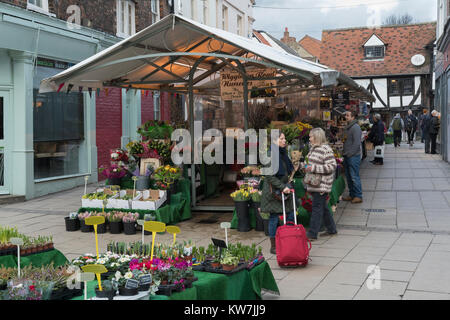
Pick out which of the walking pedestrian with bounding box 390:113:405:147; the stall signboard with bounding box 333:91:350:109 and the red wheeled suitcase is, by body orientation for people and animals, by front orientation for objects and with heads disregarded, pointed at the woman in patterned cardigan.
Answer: the stall signboard

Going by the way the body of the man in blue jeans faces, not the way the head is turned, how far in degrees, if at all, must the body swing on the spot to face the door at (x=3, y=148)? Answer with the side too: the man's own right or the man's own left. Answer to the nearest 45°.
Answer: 0° — they already face it

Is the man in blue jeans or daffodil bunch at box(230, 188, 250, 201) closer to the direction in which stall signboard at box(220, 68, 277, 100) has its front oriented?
the daffodil bunch

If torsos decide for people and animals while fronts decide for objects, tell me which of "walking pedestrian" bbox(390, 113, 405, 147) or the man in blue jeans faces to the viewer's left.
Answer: the man in blue jeans

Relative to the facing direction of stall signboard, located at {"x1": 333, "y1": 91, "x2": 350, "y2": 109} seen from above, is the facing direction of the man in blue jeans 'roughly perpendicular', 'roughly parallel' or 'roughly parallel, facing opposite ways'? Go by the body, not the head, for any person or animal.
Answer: roughly perpendicular

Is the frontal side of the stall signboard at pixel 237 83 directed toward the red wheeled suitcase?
yes

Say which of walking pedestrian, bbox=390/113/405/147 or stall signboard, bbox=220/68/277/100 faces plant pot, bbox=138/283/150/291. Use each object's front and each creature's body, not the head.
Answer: the stall signboard

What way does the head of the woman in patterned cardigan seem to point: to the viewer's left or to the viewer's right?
to the viewer's left

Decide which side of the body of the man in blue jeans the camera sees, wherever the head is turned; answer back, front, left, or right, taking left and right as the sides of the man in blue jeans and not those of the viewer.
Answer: left
